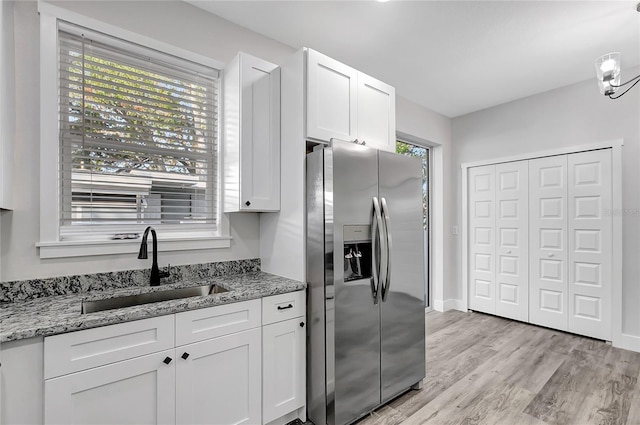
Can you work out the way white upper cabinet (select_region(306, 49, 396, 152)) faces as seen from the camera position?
facing the viewer and to the right of the viewer

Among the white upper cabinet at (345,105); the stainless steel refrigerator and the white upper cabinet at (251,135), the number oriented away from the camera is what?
0

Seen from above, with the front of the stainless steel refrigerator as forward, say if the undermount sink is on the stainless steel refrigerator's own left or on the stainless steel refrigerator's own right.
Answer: on the stainless steel refrigerator's own right

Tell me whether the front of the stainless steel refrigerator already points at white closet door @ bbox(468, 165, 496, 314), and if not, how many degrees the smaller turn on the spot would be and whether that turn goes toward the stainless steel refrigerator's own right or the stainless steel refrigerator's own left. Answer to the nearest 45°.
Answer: approximately 90° to the stainless steel refrigerator's own left

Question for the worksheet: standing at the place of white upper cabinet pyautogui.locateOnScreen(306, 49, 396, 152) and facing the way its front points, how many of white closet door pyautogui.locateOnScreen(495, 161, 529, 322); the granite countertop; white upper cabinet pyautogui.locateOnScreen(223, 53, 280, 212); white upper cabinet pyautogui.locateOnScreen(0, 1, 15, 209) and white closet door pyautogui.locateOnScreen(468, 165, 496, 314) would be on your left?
2

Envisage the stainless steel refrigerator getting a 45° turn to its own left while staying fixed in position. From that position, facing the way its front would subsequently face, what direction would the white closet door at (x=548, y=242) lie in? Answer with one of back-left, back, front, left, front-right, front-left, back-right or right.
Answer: front-left

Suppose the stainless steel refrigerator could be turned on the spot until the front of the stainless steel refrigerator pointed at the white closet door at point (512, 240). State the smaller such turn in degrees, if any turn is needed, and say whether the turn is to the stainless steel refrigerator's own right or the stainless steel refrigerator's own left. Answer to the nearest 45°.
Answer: approximately 90° to the stainless steel refrigerator's own left

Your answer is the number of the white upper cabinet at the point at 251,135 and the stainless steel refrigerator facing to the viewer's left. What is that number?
0

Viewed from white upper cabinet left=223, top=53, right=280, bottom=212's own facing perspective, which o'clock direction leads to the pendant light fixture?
The pendant light fixture is roughly at 11 o'clock from the white upper cabinet.

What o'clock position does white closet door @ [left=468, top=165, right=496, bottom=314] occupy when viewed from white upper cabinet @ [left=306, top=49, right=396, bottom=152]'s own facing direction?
The white closet door is roughly at 9 o'clock from the white upper cabinet.

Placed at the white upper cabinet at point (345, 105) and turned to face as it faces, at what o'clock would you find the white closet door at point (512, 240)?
The white closet door is roughly at 9 o'clock from the white upper cabinet.

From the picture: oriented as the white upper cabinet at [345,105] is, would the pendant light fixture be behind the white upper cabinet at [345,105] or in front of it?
in front
